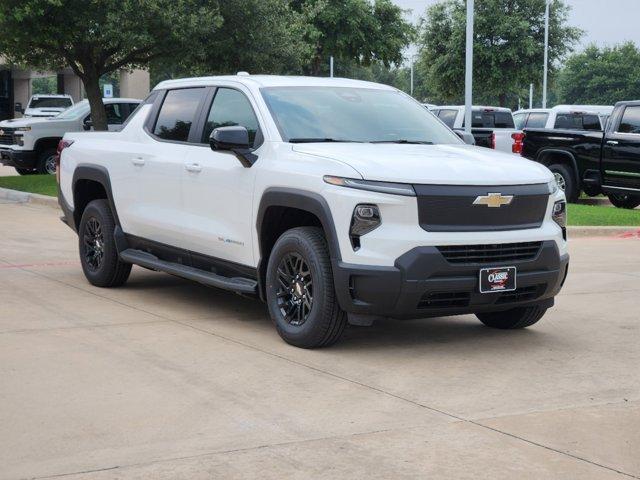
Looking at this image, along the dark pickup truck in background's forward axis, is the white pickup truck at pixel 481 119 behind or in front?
behind

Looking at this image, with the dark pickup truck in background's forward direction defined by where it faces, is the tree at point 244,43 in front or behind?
behind

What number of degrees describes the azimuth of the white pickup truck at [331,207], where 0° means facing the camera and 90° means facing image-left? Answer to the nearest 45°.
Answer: approximately 315°

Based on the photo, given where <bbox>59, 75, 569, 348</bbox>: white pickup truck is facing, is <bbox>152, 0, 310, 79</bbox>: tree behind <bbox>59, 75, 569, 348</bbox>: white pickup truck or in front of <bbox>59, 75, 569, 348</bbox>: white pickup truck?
behind

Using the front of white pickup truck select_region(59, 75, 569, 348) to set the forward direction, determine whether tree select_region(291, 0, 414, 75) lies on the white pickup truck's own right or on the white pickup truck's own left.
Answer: on the white pickup truck's own left

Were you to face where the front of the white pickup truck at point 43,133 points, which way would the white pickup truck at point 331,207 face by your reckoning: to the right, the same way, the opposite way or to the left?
to the left

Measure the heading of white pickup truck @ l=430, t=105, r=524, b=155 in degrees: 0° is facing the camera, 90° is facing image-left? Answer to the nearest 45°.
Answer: approximately 135°

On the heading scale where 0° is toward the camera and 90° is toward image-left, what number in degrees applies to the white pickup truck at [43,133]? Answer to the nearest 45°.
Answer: approximately 45°

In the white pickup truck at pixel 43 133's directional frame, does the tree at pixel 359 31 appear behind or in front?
behind

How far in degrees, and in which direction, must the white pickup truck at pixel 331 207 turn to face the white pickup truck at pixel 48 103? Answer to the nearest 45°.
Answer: approximately 135° to its left
